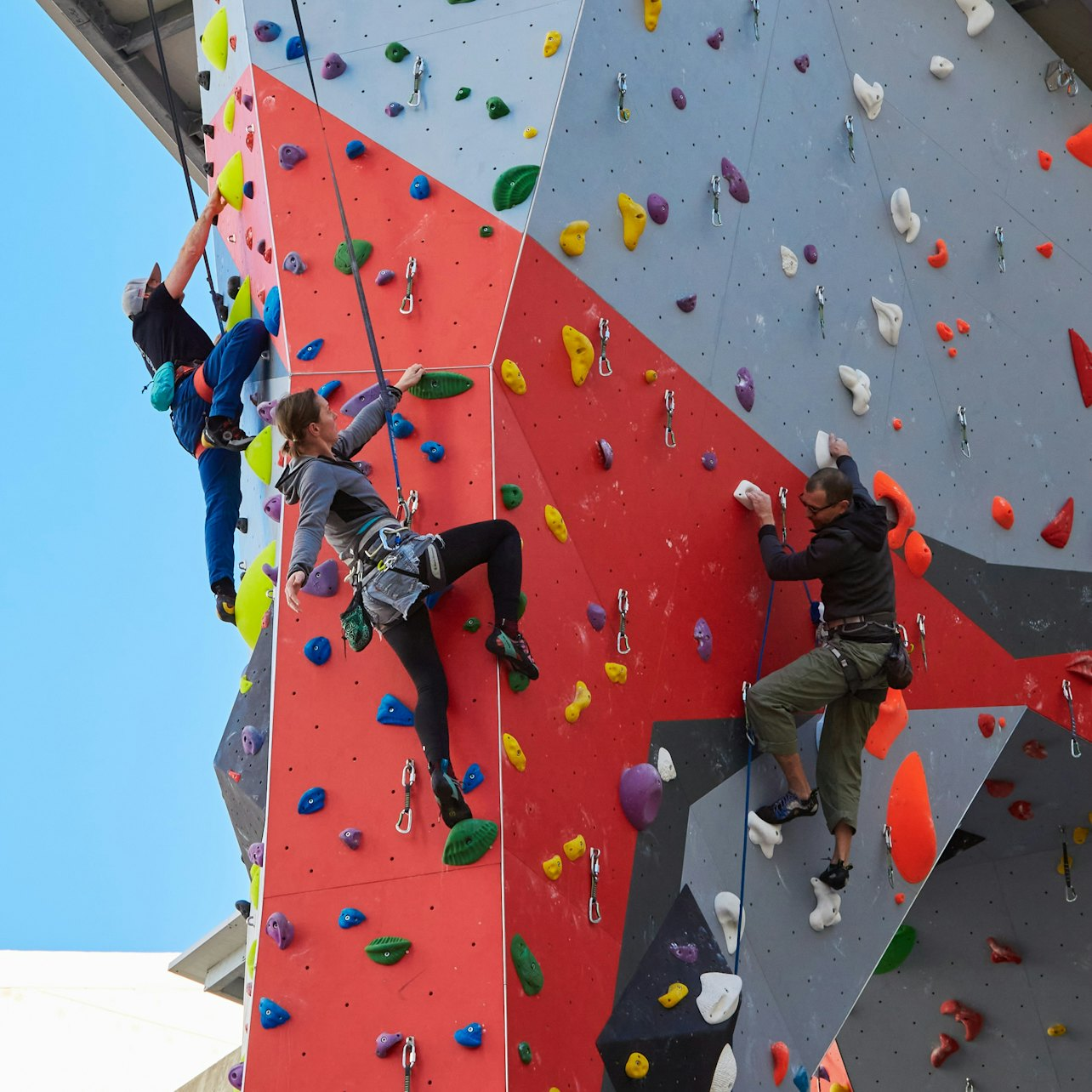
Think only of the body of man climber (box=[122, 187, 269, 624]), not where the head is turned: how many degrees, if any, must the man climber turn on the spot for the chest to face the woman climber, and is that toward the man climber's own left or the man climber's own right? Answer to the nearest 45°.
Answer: approximately 90° to the man climber's own right

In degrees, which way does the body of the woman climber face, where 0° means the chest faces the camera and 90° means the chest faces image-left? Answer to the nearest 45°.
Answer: approximately 270°

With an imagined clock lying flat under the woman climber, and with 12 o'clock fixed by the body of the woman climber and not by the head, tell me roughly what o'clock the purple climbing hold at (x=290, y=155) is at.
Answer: The purple climbing hold is roughly at 9 o'clock from the woman climber.

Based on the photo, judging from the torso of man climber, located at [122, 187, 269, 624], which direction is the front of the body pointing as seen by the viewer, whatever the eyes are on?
to the viewer's right

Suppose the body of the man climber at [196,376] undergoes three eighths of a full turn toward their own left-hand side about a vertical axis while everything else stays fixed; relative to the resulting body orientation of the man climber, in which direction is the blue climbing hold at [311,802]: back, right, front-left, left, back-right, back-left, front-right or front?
back-left

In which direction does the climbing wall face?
toward the camera

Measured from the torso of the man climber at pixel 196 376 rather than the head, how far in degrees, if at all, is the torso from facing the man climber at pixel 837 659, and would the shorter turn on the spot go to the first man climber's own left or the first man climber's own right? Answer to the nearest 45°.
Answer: approximately 45° to the first man climber's own right

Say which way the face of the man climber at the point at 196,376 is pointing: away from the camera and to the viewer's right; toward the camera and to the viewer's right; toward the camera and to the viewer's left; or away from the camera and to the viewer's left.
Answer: away from the camera and to the viewer's right

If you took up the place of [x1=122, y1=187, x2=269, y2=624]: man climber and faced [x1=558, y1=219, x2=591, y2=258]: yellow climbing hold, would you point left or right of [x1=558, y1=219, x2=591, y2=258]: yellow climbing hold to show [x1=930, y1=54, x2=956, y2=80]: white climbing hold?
left
